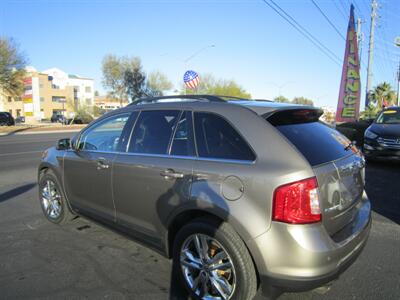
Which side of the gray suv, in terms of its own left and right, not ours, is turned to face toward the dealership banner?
right

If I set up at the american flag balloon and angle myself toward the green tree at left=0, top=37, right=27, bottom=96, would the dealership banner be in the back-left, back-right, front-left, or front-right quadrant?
back-right

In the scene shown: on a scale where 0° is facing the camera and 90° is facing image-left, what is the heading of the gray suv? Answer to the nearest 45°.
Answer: approximately 135°

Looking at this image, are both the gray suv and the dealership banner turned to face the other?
no

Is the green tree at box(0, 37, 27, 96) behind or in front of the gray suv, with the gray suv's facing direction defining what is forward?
in front

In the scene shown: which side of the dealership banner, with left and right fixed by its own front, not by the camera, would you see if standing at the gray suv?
front

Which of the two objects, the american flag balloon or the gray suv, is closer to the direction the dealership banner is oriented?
the gray suv

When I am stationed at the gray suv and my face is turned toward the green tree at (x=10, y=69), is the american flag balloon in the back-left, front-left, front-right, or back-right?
front-right

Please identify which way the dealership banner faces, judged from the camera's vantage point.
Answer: facing the viewer

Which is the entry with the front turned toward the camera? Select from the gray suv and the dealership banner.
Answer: the dealership banner

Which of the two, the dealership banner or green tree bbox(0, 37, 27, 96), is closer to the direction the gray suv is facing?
the green tree

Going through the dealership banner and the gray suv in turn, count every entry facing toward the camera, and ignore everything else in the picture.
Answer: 1

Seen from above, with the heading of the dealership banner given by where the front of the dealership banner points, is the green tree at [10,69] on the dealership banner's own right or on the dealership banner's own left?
on the dealership banner's own right

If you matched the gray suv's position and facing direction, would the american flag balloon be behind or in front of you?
in front

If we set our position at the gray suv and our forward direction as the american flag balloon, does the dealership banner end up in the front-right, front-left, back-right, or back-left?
front-right
